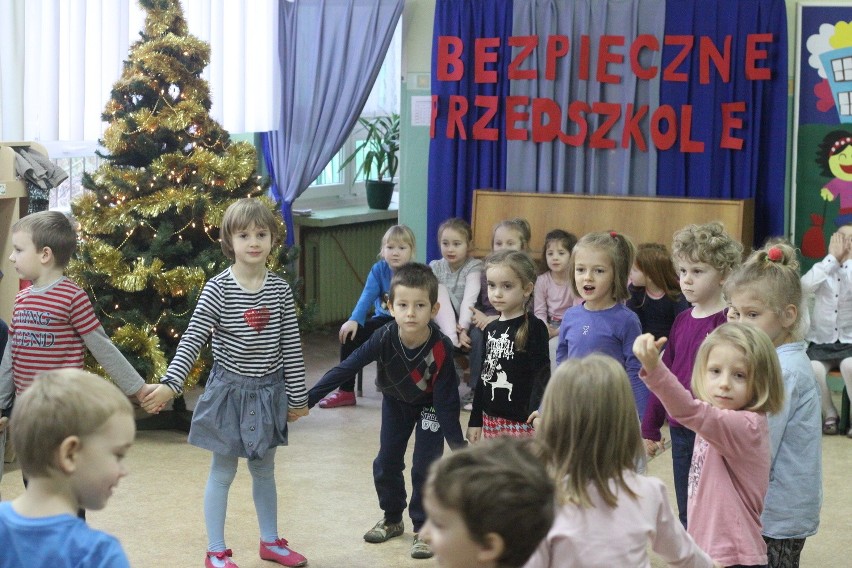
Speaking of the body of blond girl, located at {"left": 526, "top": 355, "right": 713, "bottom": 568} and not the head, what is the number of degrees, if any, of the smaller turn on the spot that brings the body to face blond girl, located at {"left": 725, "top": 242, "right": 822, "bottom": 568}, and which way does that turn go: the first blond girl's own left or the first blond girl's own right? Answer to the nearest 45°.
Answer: approximately 45° to the first blond girl's own right

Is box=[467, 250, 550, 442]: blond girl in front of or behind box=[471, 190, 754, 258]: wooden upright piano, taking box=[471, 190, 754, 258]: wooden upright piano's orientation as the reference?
in front

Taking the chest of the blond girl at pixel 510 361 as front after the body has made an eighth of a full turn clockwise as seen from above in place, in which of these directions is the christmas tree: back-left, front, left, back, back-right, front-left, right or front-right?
front-right

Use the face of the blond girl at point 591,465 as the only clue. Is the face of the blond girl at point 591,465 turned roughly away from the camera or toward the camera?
away from the camera

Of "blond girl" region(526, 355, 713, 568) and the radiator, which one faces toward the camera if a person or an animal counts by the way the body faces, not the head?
the radiator

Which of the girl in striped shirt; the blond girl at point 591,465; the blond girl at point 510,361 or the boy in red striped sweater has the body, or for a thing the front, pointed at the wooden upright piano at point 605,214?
the blond girl at point 591,465

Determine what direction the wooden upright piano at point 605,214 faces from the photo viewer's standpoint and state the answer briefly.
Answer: facing the viewer

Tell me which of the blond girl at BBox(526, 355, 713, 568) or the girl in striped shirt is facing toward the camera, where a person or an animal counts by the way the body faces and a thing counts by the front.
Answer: the girl in striped shirt

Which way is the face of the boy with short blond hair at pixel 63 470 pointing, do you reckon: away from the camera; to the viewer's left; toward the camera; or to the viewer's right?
to the viewer's right

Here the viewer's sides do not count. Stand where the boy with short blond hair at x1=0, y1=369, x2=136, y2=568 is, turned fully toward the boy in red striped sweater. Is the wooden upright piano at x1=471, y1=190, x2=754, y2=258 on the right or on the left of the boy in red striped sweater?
right

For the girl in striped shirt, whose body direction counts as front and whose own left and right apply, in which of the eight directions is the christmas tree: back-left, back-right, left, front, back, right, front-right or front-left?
back

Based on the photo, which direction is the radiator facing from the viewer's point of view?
toward the camera

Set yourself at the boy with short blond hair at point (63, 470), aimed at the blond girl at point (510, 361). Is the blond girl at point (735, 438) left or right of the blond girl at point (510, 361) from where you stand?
right

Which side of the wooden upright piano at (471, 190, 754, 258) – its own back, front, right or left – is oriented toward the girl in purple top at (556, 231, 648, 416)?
front

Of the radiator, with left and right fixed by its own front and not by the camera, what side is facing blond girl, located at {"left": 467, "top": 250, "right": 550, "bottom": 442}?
front
